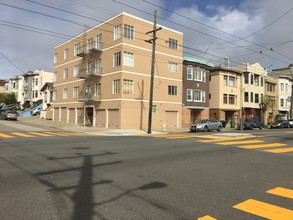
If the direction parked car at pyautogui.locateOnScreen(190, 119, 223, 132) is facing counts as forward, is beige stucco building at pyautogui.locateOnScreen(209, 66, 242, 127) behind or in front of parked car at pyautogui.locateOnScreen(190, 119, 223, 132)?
behind

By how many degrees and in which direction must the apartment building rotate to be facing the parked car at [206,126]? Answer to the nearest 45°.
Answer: approximately 90° to its left

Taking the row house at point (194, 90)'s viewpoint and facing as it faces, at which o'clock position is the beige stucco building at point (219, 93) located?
The beige stucco building is roughly at 9 o'clock from the row house.

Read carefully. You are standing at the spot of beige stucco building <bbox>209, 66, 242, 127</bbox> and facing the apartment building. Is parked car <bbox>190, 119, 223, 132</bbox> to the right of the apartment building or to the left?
left

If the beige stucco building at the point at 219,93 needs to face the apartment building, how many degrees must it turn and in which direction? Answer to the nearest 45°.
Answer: approximately 90° to its right

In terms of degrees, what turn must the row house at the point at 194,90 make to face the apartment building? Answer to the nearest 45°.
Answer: approximately 90° to its right

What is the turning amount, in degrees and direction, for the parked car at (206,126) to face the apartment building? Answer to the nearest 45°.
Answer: approximately 45° to its right

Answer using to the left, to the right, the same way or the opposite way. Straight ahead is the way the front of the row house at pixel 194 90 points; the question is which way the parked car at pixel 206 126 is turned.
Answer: to the right

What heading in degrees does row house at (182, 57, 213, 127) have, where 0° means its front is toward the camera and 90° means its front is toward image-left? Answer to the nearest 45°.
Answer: approximately 315°
